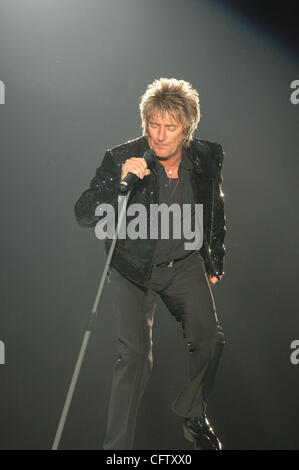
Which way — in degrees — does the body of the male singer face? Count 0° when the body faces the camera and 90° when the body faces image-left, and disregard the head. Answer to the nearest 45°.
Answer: approximately 0°

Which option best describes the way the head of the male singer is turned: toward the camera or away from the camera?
toward the camera
